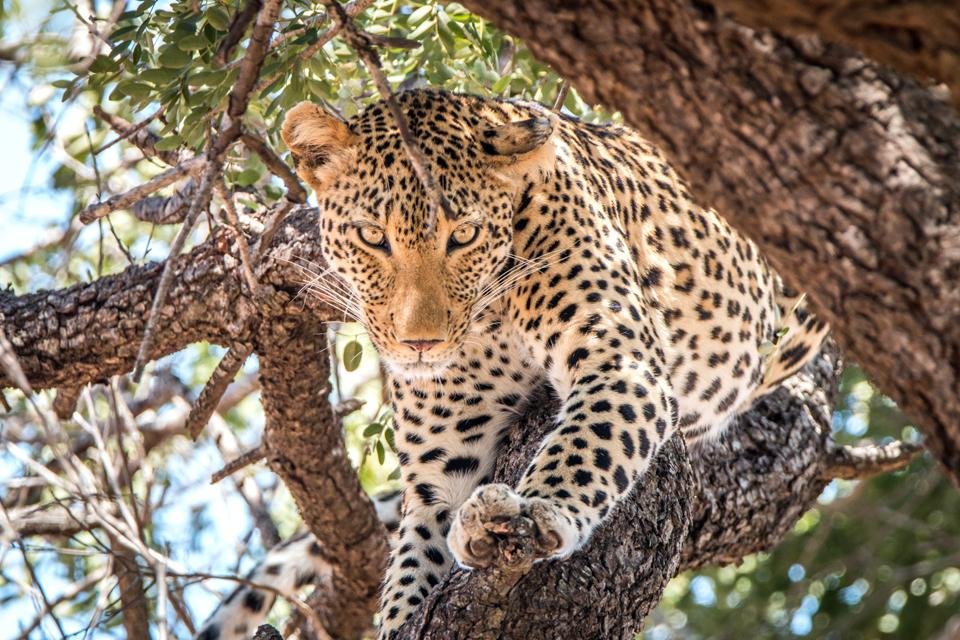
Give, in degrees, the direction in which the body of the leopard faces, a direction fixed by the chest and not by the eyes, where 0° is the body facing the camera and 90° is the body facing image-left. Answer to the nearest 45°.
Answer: approximately 45°

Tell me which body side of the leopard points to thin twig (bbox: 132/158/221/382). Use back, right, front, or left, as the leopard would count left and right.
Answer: front

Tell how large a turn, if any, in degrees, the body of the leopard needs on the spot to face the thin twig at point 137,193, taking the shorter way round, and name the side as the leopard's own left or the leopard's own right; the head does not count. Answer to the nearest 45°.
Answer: approximately 45° to the leopard's own right
